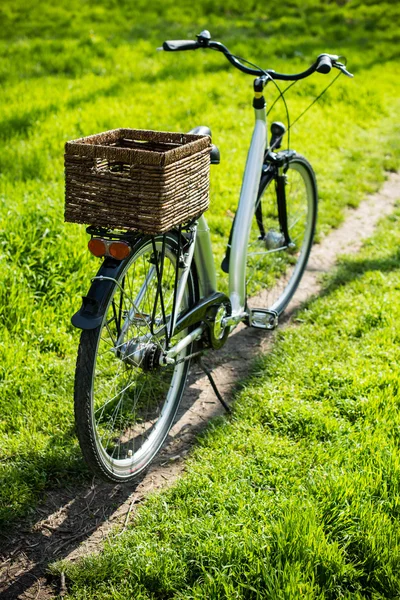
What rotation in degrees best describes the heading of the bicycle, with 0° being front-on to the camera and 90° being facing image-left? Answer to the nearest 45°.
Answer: approximately 225°
